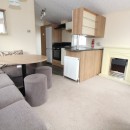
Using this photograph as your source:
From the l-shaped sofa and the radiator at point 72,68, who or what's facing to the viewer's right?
the l-shaped sofa

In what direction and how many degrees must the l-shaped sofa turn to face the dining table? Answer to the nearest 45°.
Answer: approximately 90° to its left

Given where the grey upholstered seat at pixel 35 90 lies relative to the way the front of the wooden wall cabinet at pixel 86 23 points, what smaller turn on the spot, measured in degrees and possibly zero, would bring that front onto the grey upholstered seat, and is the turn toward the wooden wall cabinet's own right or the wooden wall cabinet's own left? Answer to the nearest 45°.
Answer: approximately 90° to the wooden wall cabinet's own right

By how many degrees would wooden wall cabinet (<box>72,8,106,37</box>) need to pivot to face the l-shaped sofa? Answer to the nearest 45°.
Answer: approximately 45° to its right

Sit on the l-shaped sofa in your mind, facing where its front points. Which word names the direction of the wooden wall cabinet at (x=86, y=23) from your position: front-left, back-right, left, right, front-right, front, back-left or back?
front-left

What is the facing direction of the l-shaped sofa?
to the viewer's right

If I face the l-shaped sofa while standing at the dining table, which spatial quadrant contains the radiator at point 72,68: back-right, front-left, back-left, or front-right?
back-left

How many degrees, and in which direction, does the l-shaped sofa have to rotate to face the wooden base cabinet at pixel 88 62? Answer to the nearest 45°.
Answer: approximately 45° to its left

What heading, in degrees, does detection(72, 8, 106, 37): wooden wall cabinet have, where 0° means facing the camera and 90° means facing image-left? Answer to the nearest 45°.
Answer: approximately 315°

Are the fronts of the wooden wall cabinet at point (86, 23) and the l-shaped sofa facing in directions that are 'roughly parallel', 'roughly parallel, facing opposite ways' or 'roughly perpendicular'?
roughly perpendicular

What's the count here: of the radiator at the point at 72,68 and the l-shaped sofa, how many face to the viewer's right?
1
